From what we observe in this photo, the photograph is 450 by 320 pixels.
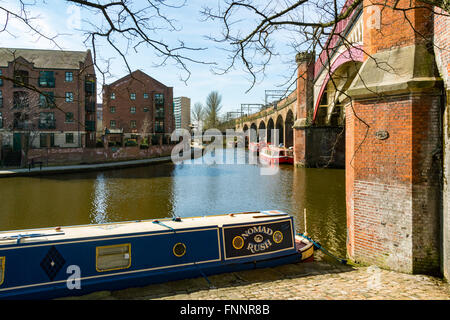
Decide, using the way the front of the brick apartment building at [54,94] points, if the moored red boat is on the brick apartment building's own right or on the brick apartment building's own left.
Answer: on the brick apartment building's own left

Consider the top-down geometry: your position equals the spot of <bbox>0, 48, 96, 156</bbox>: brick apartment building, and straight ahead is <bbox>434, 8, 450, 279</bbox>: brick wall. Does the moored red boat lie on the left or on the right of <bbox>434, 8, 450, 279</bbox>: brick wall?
left

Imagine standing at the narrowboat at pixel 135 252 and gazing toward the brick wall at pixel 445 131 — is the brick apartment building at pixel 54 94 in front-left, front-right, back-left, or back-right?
back-left

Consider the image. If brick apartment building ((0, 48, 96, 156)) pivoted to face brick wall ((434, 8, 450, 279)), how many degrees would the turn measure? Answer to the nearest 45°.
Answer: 0° — it already faces it

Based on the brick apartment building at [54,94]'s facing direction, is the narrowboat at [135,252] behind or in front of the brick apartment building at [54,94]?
in front

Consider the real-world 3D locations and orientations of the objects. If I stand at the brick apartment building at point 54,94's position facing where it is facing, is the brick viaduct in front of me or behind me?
in front

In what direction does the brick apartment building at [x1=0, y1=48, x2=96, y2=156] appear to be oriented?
toward the camera

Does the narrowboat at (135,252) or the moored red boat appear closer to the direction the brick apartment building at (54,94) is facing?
the narrowboat
